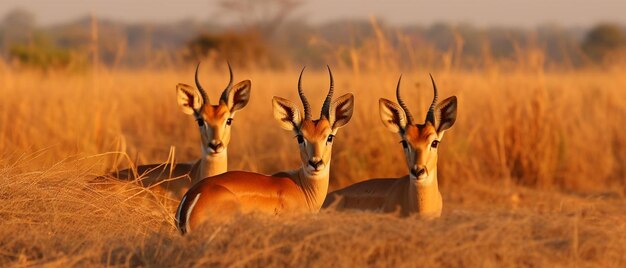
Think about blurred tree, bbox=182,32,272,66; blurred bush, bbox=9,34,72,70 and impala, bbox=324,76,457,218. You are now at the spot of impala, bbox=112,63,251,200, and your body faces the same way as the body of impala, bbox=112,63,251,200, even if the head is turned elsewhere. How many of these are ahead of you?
1

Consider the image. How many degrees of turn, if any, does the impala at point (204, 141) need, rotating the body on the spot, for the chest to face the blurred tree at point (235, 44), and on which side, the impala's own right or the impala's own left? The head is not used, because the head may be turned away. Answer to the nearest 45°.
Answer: approximately 135° to the impala's own left

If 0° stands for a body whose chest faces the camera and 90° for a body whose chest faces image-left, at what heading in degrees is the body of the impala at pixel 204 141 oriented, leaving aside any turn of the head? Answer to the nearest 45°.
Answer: approximately 315°

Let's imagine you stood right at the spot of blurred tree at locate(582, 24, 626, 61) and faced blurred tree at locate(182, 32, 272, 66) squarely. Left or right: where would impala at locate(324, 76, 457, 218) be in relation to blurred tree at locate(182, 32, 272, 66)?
left

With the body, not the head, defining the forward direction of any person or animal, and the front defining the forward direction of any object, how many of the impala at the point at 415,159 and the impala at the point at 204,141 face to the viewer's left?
0

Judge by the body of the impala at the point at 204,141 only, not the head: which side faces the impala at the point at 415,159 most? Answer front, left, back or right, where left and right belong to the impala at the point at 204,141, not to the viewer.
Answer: front

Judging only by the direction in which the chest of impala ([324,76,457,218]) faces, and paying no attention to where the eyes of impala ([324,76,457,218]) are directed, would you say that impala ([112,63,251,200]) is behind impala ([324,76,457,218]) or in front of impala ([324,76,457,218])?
behind

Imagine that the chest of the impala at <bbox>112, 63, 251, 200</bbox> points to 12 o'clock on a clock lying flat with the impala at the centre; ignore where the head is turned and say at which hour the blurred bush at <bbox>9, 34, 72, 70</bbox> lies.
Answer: The blurred bush is roughly at 7 o'clock from the impala.

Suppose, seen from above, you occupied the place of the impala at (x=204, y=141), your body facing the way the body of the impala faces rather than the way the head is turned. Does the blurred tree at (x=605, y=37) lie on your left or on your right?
on your left

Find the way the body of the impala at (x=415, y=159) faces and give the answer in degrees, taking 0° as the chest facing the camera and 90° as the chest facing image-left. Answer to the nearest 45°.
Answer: approximately 315°

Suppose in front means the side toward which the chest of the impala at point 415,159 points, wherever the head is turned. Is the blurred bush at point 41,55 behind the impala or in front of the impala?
behind
